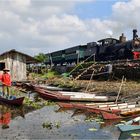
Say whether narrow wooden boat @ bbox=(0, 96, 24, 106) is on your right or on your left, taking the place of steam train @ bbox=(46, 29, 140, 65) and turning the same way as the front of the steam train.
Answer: on your right

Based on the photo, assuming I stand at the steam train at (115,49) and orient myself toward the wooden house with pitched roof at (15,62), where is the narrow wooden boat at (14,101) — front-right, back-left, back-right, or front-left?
front-left

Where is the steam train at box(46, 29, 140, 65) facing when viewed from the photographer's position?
facing the viewer and to the right of the viewer

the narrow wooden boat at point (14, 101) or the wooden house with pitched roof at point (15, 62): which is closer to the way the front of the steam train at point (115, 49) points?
the narrow wooden boat

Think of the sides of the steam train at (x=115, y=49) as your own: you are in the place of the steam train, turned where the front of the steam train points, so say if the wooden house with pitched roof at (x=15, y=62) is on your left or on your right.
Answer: on your right

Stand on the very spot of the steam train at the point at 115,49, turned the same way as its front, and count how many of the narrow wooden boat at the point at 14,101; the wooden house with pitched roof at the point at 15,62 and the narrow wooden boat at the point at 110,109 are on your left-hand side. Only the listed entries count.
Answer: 0

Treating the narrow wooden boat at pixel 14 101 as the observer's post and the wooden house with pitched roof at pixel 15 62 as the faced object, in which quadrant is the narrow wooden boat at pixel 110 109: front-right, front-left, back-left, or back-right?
back-right

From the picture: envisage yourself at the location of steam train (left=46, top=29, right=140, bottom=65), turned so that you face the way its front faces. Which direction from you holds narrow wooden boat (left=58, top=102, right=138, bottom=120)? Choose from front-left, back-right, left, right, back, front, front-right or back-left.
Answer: front-right

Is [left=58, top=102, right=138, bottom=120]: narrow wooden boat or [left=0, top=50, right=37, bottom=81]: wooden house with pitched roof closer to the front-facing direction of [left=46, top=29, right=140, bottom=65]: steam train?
the narrow wooden boat
